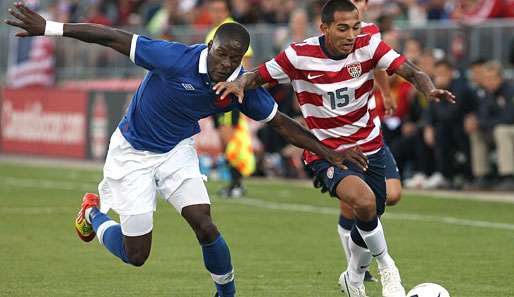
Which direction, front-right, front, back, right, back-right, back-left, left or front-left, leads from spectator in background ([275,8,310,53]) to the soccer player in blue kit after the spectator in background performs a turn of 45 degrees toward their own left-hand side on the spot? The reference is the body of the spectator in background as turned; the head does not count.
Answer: front-right

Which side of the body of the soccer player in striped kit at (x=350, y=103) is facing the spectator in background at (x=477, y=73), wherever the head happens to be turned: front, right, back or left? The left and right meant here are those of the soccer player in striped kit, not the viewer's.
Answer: back

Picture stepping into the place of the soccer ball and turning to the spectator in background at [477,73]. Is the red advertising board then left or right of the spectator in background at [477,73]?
left

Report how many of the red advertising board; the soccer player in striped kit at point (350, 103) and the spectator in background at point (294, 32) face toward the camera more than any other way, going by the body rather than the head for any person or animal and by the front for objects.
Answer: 3

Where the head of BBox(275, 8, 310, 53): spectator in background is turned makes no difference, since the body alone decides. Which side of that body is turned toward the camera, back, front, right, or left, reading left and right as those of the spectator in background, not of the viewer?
front

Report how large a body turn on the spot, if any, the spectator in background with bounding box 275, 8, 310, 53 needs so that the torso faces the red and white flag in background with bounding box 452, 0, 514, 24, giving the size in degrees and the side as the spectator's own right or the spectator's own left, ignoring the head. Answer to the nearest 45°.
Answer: approximately 90° to the spectator's own left

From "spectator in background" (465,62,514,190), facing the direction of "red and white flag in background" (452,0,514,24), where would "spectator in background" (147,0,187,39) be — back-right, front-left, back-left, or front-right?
front-left

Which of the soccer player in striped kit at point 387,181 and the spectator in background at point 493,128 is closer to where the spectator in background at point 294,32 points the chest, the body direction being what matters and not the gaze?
the soccer player in striped kit

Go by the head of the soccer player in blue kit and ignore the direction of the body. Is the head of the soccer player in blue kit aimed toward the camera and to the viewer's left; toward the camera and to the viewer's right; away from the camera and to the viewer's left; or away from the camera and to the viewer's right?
toward the camera and to the viewer's right

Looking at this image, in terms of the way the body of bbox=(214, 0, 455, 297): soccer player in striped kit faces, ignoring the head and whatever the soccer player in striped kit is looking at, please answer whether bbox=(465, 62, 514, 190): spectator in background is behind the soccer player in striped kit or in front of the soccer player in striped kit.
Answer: behind

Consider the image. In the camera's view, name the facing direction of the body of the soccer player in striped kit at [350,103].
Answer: toward the camera

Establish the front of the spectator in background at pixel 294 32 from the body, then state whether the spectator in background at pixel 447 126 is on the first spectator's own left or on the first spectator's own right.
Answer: on the first spectator's own left
